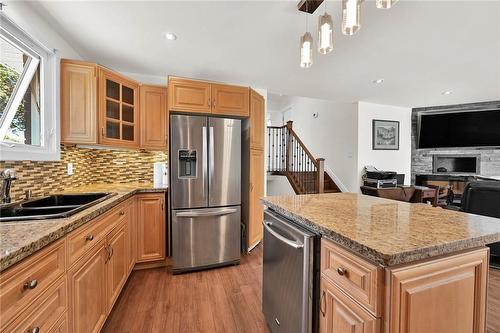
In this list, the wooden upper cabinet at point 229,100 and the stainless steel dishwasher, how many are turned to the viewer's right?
0

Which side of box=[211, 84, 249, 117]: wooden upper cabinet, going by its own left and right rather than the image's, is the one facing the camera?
front

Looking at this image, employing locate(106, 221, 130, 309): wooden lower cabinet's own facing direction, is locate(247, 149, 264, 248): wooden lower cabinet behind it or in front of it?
in front

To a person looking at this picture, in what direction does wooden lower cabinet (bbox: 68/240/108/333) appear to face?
facing the viewer and to the right of the viewer

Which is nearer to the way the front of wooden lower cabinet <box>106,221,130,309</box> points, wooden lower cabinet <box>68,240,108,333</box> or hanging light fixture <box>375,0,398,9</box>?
the hanging light fixture

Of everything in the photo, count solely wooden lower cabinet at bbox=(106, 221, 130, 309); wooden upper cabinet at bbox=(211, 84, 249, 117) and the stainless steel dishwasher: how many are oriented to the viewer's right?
1

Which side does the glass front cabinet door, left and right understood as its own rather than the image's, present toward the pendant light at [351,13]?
front

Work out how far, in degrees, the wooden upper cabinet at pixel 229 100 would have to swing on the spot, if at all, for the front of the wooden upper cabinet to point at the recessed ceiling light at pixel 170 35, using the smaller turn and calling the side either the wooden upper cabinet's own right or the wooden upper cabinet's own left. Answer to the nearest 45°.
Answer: approximately 45° to the wooden upper cabinet's own right

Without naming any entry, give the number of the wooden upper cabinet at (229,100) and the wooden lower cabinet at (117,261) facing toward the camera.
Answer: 1

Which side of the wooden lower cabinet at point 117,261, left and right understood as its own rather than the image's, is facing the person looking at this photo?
right

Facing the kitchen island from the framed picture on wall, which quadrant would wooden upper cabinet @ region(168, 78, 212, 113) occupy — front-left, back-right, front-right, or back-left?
front-right

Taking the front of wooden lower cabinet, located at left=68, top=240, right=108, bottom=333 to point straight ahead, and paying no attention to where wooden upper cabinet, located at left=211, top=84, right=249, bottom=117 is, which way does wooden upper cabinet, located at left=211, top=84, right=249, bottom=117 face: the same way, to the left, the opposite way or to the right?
to the right

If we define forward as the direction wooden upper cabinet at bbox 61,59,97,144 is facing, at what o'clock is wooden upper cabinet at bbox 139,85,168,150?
wooden upper cabinet at bbox 139,85,168,150 is roughly at 10 o'clock from wooden upper cabinet at bbox 61,59,97,144.
